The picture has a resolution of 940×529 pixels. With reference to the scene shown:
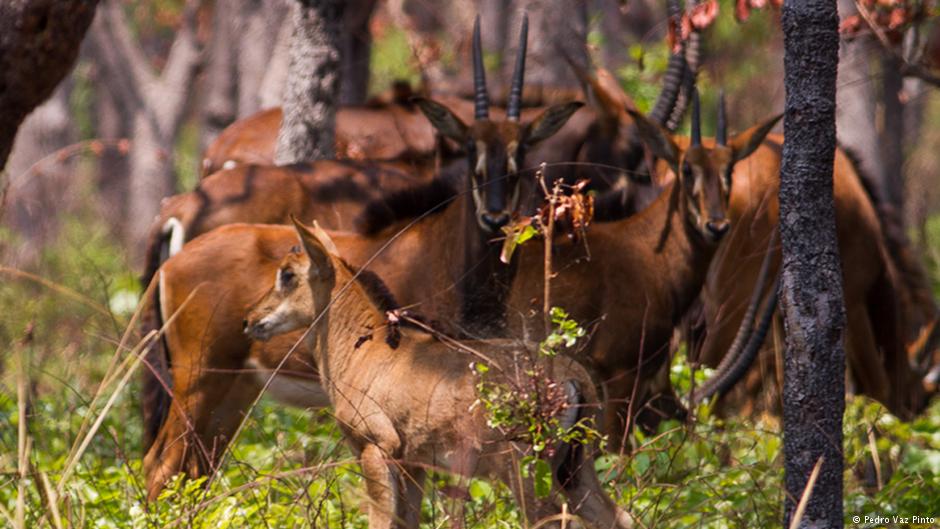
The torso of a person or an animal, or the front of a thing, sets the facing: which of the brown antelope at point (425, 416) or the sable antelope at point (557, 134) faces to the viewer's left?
the brown antelope

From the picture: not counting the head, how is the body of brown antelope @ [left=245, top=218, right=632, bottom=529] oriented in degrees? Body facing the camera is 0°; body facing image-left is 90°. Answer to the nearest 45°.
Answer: approximately 90°

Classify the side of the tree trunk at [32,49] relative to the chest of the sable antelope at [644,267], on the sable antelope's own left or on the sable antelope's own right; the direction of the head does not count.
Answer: on the sable antelope's own right

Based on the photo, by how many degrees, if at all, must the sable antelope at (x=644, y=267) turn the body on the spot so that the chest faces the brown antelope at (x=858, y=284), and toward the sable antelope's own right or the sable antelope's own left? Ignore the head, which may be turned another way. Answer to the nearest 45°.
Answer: approximately 90° to the sable antelope's own left

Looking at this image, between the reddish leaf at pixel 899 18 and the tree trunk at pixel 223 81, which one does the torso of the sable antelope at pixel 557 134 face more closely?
the reddish leaf

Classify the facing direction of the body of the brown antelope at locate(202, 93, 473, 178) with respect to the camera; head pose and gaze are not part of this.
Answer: to the viewer's right

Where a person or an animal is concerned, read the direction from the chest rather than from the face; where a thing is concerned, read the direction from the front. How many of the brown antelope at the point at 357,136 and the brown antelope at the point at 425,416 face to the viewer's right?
1

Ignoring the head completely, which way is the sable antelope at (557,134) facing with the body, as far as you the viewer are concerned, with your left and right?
facing to the right of the viewer

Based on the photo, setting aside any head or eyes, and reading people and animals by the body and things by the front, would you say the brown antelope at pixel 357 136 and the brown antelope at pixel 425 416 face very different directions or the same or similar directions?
very different directions

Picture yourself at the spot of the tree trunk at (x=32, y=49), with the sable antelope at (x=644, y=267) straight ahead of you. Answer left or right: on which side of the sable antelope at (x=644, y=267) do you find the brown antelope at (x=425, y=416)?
right
